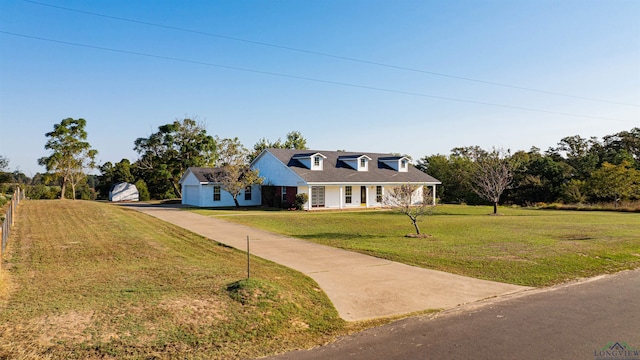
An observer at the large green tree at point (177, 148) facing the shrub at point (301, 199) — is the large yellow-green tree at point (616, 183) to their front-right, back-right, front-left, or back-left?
front-left

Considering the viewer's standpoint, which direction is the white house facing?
facing the viewer and to the right of the viewer

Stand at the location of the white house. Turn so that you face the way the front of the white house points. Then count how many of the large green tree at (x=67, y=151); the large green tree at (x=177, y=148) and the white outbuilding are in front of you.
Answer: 0

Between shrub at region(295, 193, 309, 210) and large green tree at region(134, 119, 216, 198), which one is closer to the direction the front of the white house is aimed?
the shrub

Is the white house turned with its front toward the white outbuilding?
no

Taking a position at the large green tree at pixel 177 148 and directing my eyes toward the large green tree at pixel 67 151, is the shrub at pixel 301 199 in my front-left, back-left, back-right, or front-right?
back-left

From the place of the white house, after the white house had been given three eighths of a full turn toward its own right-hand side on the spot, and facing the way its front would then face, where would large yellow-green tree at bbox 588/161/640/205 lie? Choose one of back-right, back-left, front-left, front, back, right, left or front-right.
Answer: back

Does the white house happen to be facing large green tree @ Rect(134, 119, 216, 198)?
no

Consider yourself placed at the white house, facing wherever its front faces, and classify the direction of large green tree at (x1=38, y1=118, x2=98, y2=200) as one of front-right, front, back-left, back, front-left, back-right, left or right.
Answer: back-right
